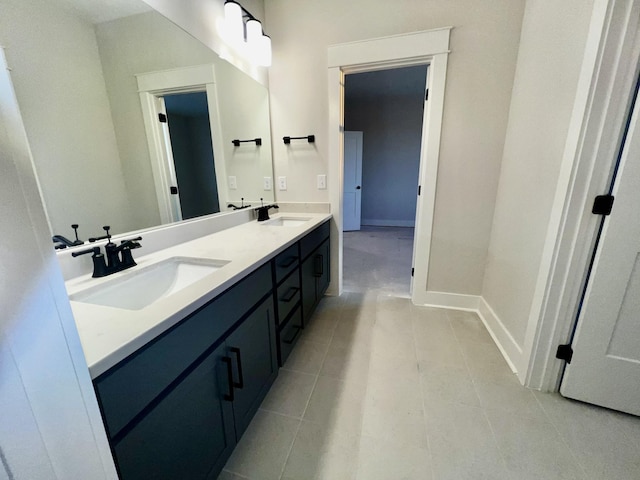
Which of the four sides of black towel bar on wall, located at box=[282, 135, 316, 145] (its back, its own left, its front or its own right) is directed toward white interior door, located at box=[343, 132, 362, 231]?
back

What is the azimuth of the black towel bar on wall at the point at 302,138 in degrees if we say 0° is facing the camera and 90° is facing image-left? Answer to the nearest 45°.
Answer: approximately 0°

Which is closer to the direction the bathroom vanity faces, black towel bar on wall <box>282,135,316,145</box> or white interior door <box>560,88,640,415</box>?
the white interior door

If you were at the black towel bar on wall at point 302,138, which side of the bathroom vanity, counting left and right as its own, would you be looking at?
left

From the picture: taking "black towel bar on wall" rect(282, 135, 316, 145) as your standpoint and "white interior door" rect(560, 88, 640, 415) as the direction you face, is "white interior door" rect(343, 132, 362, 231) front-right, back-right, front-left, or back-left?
back-left

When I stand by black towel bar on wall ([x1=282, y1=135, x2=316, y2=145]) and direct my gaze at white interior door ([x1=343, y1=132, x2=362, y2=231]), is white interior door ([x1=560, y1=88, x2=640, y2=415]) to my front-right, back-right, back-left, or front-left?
back-right

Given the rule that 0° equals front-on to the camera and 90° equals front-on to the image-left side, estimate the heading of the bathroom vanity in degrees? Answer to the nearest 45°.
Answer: approximately 315°

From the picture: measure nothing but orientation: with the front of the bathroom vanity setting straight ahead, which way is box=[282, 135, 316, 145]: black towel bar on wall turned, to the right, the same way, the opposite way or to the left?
to the right
